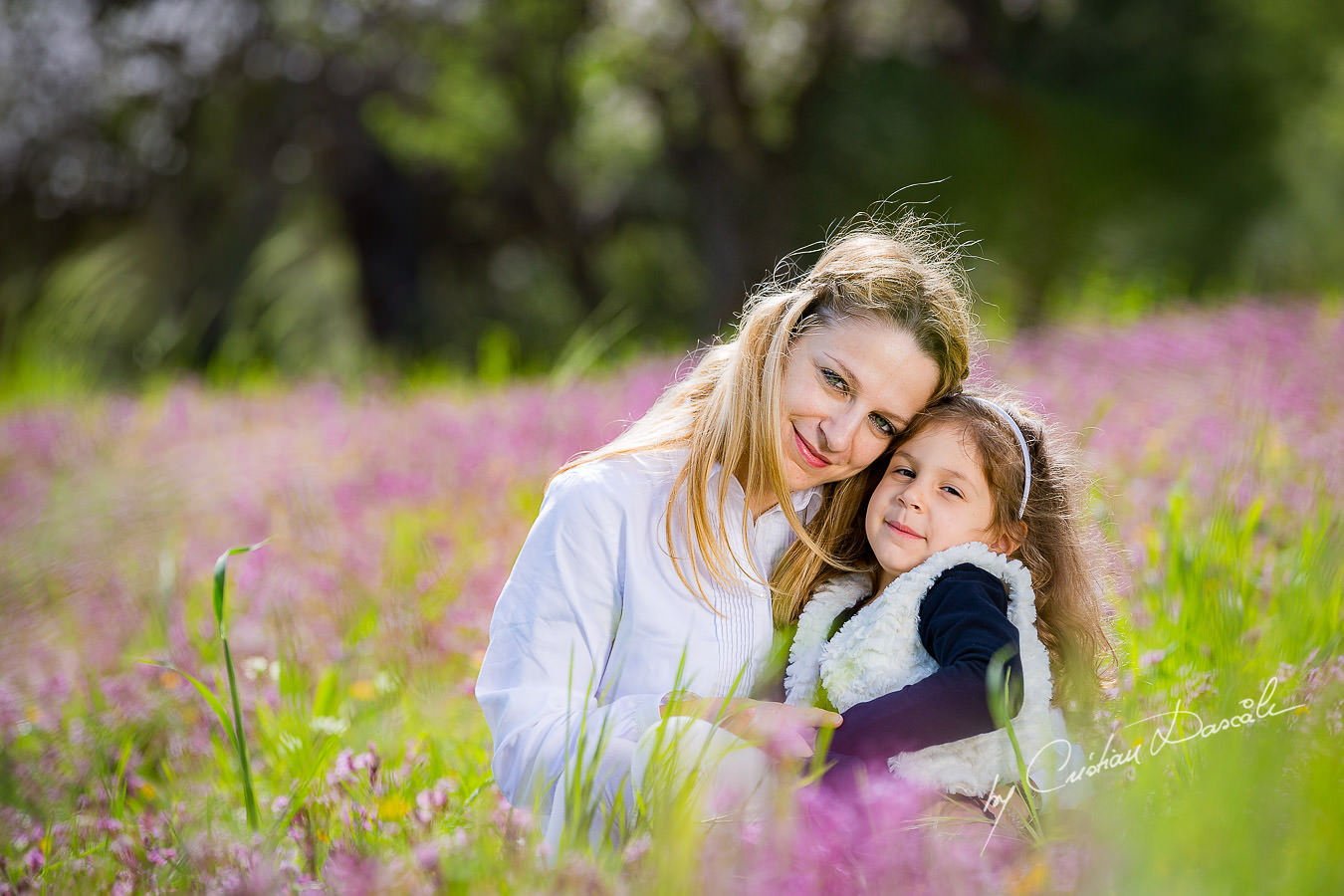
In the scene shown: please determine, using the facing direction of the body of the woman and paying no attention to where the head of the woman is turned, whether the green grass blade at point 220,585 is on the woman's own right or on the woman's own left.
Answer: on the woman's own right

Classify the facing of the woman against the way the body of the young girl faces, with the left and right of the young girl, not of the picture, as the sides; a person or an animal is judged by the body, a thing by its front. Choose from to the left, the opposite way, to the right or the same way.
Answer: to the left

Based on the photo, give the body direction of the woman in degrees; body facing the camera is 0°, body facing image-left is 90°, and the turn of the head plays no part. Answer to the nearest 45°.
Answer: approximately 315°

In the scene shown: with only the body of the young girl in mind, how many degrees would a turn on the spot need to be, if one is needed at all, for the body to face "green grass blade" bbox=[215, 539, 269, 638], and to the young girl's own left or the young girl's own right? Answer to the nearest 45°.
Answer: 0° — they already face it

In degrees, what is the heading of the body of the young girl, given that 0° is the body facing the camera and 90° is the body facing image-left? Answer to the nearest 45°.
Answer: approximately 45°
